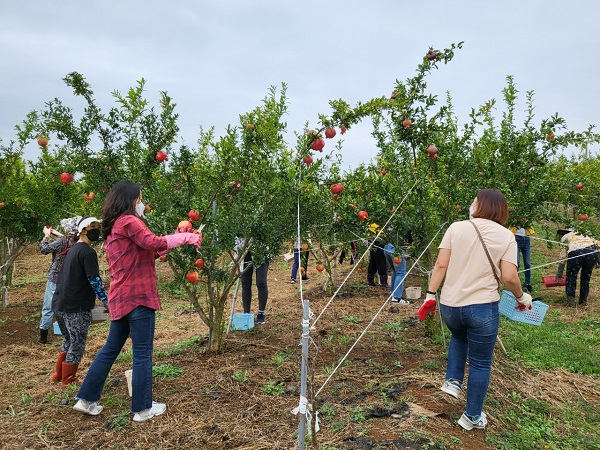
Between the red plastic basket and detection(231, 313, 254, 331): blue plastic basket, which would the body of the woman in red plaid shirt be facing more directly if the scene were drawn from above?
the red plastic basket

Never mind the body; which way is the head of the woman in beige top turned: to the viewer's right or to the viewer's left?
to the viewer's left

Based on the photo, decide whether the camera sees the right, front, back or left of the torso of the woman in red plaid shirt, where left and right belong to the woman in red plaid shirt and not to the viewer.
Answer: right

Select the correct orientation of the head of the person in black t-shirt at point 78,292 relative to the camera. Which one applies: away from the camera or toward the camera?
toward the camera

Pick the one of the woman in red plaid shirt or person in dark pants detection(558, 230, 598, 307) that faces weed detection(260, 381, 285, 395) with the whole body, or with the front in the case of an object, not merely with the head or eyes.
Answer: the woman in red plaid shirt

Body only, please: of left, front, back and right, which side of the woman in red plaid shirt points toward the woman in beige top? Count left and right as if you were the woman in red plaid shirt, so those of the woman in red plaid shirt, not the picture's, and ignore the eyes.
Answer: front

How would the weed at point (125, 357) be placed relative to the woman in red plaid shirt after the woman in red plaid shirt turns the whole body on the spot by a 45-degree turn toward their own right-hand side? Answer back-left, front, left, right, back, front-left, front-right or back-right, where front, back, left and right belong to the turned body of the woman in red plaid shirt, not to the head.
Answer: back-left

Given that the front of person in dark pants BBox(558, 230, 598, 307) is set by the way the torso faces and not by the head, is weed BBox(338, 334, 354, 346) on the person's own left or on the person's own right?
on the person's own left

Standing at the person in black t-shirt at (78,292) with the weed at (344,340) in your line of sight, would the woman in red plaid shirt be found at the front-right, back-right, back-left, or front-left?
front-right

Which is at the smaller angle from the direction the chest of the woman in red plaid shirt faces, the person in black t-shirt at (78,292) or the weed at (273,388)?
the weed

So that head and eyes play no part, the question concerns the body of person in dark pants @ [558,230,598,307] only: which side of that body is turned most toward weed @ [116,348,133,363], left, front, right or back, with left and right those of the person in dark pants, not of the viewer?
left

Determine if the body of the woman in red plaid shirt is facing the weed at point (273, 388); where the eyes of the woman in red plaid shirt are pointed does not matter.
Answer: yes

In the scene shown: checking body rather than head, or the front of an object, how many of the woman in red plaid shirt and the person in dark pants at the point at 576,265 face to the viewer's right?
1

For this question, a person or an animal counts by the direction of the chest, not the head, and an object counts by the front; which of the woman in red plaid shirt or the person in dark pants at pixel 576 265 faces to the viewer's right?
the woman in red plaid shirt

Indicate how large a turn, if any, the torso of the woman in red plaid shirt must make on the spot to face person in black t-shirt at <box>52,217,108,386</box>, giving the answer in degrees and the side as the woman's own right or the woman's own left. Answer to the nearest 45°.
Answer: approximately 135° to the woman's own left

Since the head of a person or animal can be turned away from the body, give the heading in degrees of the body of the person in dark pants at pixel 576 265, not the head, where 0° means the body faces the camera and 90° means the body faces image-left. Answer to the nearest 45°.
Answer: approximately 135°
